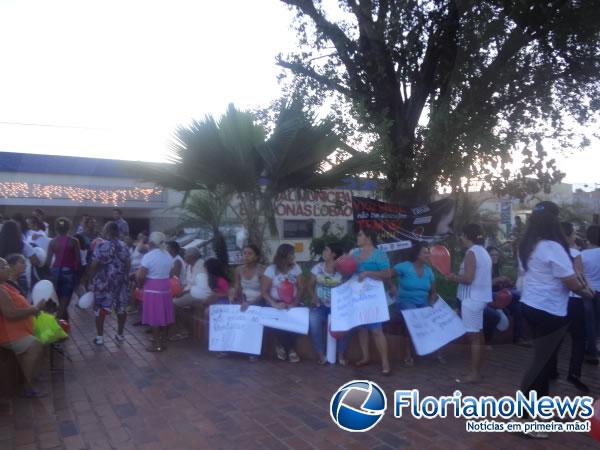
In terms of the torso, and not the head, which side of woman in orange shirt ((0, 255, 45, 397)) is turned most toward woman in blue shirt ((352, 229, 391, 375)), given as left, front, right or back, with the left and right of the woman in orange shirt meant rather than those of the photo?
front

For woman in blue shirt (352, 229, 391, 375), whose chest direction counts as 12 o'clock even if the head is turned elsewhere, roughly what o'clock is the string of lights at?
The string of lights is roughly at 3 o'clock from the woman in blue shirt.

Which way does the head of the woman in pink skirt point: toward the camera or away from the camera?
away from the camera

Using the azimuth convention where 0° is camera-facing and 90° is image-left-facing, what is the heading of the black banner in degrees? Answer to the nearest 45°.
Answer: approximately 0°

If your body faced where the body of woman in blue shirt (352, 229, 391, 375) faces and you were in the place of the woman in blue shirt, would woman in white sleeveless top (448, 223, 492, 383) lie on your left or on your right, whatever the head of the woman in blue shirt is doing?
on your left

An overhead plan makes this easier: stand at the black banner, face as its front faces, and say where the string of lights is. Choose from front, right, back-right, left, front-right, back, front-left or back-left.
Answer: back-right

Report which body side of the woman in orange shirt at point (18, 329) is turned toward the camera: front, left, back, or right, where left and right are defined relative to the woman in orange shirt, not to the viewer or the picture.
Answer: right

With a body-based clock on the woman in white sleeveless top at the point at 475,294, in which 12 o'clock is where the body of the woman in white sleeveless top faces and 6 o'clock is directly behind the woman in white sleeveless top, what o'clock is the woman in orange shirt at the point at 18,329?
The woman in orange shirt is roughly at 11 o'clock from the woman in white sleeveless top.

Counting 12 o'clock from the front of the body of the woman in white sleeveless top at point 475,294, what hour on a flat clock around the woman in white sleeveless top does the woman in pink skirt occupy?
The woman in pink skirt is roughly at 12 o'clock from the woman in white sleeveless top.

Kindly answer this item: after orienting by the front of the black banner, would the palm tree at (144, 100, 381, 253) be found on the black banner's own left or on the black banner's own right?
on the black banner's own right

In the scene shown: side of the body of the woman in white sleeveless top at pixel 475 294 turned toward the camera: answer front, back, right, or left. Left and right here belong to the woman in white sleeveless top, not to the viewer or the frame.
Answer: left
